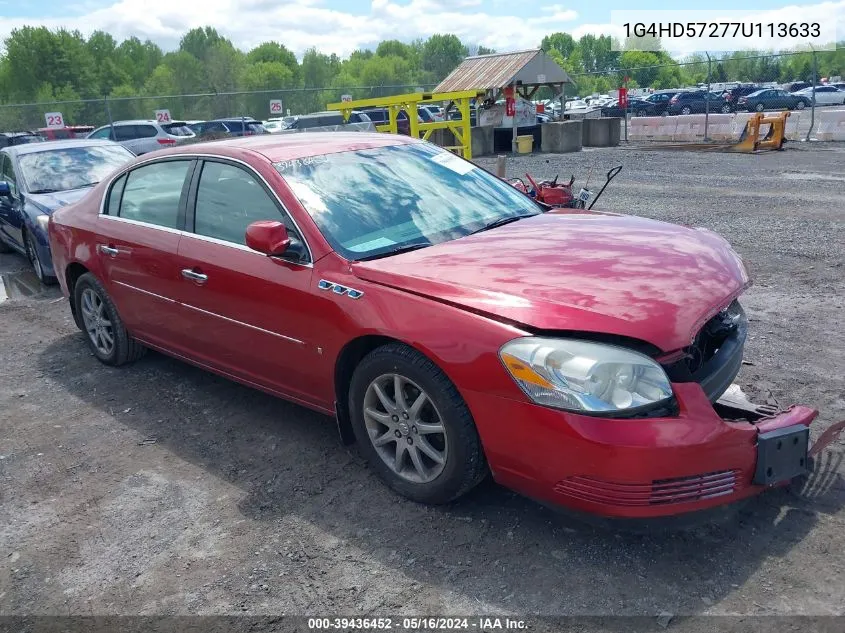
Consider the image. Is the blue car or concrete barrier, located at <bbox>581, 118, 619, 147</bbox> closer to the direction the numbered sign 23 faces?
the blue car

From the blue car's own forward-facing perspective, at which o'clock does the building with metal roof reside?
The building with metal roof is roughly at 9 o'clock from the blue car.

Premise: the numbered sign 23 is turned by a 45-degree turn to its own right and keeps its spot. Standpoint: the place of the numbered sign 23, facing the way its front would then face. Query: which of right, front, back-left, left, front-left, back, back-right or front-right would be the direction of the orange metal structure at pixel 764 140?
left

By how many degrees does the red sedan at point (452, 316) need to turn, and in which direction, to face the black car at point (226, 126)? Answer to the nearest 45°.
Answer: approximately 135° to its left

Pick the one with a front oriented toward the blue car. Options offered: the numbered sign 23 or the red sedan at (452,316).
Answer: the numbered sign 23

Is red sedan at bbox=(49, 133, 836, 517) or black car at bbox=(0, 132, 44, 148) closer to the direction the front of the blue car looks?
the red sedan

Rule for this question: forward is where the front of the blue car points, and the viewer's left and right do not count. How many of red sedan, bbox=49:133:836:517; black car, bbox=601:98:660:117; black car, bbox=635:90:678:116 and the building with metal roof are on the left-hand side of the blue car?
3

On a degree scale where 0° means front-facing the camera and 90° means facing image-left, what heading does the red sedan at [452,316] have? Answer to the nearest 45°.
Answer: approximately 315°

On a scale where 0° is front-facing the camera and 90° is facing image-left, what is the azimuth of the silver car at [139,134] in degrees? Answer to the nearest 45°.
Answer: approximately 135°

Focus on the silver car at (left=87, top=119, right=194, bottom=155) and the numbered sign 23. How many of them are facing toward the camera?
1

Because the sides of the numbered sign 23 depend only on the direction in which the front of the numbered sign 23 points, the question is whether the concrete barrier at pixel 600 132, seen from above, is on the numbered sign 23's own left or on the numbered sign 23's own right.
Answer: on the numbered sign 23's own left

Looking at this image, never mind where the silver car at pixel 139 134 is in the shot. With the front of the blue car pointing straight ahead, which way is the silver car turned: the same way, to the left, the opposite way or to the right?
the opposite way

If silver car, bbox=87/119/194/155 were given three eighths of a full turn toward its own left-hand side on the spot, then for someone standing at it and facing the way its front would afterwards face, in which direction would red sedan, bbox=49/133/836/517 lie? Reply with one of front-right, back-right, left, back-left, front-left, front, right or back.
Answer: front

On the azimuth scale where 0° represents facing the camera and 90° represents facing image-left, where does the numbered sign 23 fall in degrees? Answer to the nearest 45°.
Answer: approximately 0°
